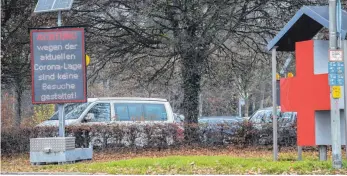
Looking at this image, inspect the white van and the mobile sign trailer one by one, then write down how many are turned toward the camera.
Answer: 1

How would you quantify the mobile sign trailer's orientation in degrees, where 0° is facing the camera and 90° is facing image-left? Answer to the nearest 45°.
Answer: approximately 0°

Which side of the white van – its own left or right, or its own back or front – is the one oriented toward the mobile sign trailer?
left

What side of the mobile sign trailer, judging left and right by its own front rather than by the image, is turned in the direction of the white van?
back

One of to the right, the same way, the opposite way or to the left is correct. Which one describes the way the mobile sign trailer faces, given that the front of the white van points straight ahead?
to the left

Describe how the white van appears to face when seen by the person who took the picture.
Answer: facing to the left of the viewer
